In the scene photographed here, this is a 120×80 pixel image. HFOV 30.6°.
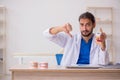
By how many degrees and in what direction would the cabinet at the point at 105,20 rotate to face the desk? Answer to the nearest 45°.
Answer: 0° — it already faces it

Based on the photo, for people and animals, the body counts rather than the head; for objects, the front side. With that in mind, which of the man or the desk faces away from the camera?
the desk

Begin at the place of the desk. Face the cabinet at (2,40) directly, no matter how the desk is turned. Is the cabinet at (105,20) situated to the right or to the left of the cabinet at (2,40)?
right

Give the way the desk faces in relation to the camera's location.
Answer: facing away from the viewer

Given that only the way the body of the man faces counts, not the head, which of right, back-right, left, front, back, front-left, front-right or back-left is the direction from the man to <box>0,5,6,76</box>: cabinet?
back-right

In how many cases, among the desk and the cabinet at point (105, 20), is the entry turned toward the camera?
1

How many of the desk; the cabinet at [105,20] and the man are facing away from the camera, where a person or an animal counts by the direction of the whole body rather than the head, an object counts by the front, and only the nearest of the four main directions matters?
1

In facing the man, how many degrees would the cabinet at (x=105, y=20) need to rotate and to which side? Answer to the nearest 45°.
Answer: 0° — it already faces them

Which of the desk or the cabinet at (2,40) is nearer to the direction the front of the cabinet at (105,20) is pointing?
the desk

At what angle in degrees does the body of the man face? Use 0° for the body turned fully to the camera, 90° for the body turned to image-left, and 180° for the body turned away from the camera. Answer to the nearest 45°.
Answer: approximately 0°

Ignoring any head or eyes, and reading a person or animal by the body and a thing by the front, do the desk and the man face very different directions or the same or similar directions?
very different directions
